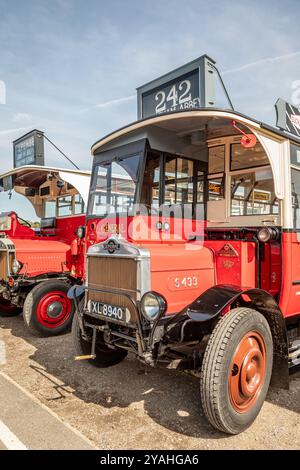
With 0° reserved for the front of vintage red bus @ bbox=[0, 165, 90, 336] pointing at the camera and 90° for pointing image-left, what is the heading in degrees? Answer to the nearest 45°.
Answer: approximately 45°

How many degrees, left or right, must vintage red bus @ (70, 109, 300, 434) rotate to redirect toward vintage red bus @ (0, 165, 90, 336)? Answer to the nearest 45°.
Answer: approximately 90° to its right

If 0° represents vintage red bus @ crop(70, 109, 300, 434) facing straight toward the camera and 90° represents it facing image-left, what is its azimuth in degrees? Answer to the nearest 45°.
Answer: approximately 45°

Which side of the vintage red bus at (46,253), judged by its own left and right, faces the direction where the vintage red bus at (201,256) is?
left
